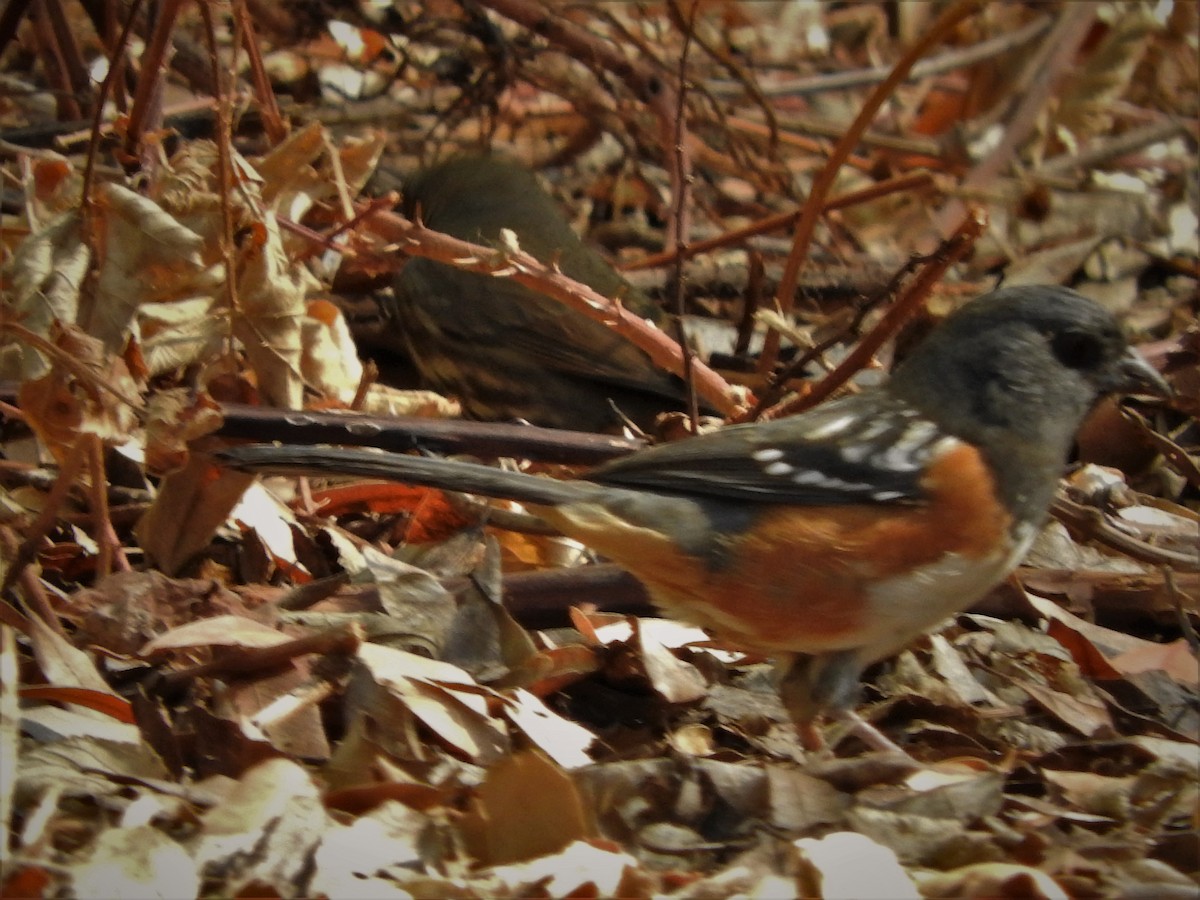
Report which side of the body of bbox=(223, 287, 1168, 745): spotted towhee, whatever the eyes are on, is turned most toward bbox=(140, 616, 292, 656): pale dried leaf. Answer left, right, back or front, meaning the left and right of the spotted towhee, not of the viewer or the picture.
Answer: back

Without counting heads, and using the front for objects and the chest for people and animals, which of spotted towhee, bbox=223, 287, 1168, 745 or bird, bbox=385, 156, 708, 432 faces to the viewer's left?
the bird

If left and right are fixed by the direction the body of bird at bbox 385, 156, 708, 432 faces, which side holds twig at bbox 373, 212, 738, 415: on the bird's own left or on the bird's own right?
on the bird's own left

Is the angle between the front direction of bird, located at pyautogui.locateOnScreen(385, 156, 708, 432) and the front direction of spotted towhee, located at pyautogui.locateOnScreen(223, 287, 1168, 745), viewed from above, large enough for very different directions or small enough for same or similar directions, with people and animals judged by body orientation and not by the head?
very different directions

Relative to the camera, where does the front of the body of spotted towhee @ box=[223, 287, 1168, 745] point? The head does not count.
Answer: to the viewer's right

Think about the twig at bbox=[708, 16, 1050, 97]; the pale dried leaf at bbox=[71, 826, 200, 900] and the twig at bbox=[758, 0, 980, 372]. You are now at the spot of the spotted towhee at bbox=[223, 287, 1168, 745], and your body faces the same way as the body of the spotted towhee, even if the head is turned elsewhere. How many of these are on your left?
2

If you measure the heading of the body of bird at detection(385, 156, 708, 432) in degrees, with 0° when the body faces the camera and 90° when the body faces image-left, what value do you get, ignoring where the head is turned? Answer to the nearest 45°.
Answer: approximately 90°
